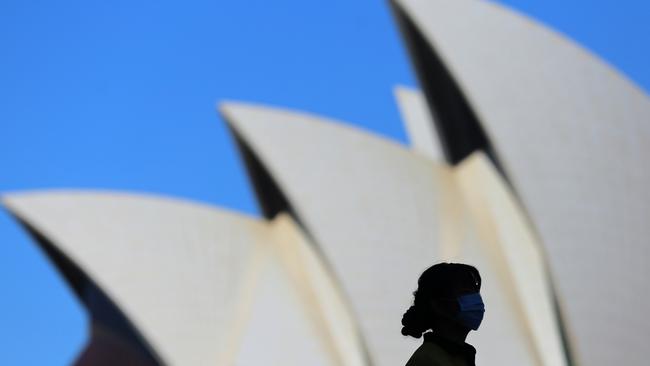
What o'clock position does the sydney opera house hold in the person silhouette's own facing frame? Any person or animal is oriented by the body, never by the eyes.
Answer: The sydney opera house is roughly at 9 o'clock from the person silhouette.

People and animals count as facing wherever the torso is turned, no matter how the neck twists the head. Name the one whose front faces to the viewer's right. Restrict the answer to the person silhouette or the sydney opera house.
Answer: the person silhouette

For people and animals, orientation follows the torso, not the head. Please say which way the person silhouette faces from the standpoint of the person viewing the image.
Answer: facing to the right of the viewer
